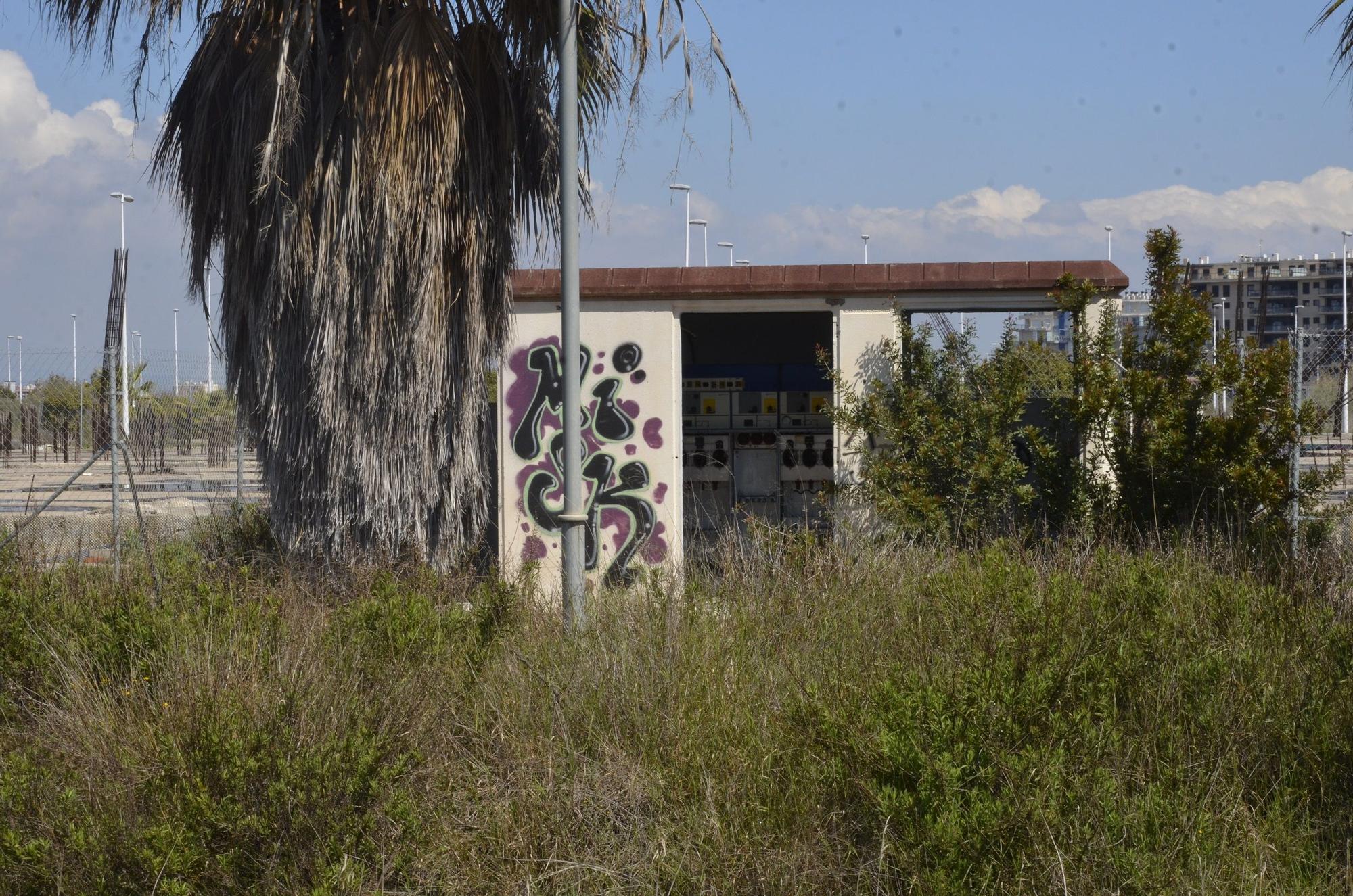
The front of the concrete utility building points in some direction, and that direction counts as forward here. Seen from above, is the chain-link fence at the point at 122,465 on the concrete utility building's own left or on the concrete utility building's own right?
on the concrete utility building's own right

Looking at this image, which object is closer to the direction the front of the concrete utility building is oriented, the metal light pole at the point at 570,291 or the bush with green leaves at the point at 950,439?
the metal light pole

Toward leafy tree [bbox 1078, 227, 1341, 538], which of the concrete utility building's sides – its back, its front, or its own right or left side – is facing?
left

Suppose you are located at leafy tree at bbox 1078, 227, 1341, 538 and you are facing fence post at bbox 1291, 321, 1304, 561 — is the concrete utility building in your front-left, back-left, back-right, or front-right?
back-right

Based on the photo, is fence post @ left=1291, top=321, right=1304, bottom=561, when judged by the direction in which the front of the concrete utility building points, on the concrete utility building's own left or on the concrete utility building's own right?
on the concrete utility building's own left

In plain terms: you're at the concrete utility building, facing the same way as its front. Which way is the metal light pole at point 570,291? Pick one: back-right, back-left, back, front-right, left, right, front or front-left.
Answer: front

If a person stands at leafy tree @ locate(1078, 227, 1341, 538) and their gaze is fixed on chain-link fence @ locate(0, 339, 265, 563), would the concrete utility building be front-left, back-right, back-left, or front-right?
front-left

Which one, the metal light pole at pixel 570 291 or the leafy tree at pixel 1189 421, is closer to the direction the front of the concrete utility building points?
the metal light pole

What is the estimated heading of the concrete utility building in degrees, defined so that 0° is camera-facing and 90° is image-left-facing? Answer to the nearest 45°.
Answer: approximately 0°

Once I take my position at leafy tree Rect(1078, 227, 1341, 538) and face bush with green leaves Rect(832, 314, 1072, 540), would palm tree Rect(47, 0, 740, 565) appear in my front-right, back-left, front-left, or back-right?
front-left
